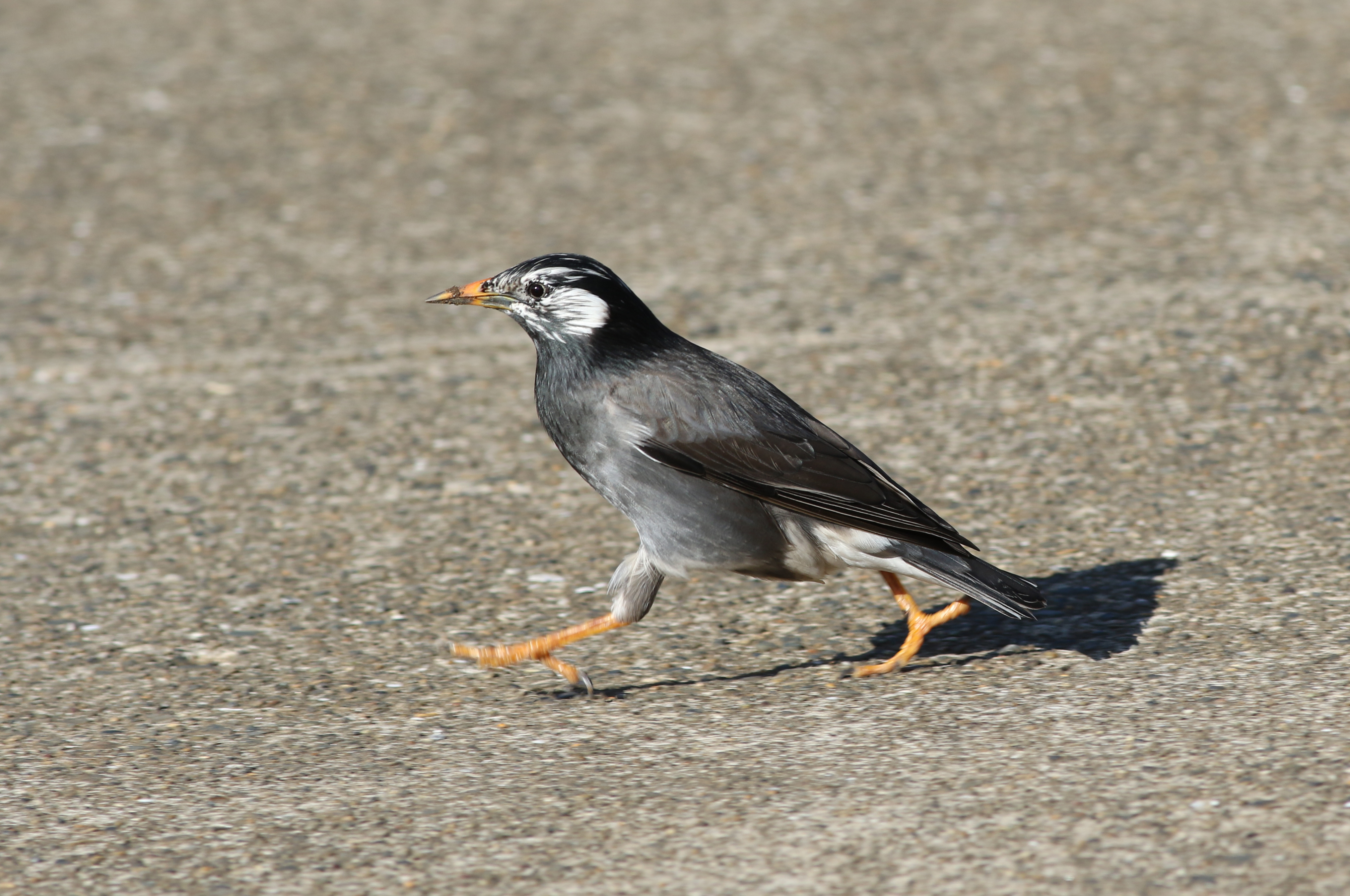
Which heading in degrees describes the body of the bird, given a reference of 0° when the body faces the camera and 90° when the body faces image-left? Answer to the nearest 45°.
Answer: approximately 90°
